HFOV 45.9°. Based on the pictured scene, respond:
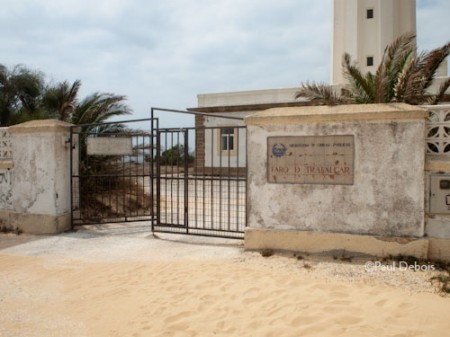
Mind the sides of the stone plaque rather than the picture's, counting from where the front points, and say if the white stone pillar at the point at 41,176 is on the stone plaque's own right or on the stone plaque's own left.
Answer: on the stone plaque's own right

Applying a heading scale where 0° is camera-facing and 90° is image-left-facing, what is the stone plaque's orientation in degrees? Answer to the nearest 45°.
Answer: approximately 0°

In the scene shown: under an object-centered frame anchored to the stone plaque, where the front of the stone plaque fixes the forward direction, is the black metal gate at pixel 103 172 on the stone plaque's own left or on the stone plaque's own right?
on the stone plaque's own right

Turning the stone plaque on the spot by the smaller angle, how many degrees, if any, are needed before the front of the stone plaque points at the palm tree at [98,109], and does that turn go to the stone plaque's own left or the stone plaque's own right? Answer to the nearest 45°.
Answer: approximately 135° to the stone plaque's own right

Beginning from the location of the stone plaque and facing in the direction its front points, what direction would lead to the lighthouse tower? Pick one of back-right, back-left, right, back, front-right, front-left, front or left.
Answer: back

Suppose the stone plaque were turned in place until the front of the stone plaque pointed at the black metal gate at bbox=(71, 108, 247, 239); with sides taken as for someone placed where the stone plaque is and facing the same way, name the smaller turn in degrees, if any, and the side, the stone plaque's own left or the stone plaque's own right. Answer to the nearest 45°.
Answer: approximately 135° to the stone plaque's own right

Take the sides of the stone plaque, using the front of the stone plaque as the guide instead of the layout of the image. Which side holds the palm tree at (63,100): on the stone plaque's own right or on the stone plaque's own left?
on the stone plaque's own right

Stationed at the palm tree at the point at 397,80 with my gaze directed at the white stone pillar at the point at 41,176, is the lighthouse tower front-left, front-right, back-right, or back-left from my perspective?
back-right
